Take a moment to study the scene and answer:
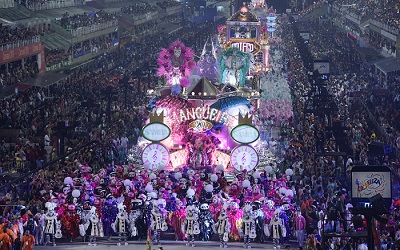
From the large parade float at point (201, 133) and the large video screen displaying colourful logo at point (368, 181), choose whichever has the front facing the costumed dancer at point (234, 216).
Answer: the large parade float

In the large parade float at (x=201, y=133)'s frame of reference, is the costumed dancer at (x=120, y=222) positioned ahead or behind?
ahead

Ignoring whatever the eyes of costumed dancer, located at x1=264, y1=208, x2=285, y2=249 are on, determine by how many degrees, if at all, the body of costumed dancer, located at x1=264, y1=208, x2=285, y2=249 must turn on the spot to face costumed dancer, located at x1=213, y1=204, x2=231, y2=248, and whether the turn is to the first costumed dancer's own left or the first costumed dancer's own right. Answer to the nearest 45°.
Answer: approximately 90° to the first costumed dancer's own right

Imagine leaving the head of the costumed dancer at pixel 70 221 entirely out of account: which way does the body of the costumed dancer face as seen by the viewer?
toward the camera

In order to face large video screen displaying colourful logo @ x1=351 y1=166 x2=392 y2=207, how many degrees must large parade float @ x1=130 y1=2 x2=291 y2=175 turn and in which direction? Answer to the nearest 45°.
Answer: approximately 45° to its left

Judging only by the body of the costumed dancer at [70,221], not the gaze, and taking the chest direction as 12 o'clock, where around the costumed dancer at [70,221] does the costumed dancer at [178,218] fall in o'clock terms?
the costumed dancer at [178,218] is roughly at 9 o'clock from the costumed dancer at [70,221].

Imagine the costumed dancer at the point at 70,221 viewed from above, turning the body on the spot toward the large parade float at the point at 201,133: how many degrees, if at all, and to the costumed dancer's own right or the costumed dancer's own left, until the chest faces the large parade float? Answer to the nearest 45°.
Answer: approximately 135° to the costumed dancer's own left

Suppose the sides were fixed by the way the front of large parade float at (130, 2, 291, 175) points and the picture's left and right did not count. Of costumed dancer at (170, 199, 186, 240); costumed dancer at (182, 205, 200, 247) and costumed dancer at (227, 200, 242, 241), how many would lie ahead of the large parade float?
3

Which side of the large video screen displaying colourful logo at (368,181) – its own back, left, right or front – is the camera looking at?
front

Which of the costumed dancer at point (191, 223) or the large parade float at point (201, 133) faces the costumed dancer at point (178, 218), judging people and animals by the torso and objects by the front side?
the large parade float

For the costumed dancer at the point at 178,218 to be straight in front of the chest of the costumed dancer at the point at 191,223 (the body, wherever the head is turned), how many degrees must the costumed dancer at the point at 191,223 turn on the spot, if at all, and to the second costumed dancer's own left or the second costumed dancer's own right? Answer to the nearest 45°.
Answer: approximately 135° to the second costumed dancer's own right

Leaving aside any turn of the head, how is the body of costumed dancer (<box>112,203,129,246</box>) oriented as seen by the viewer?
toward the camera
